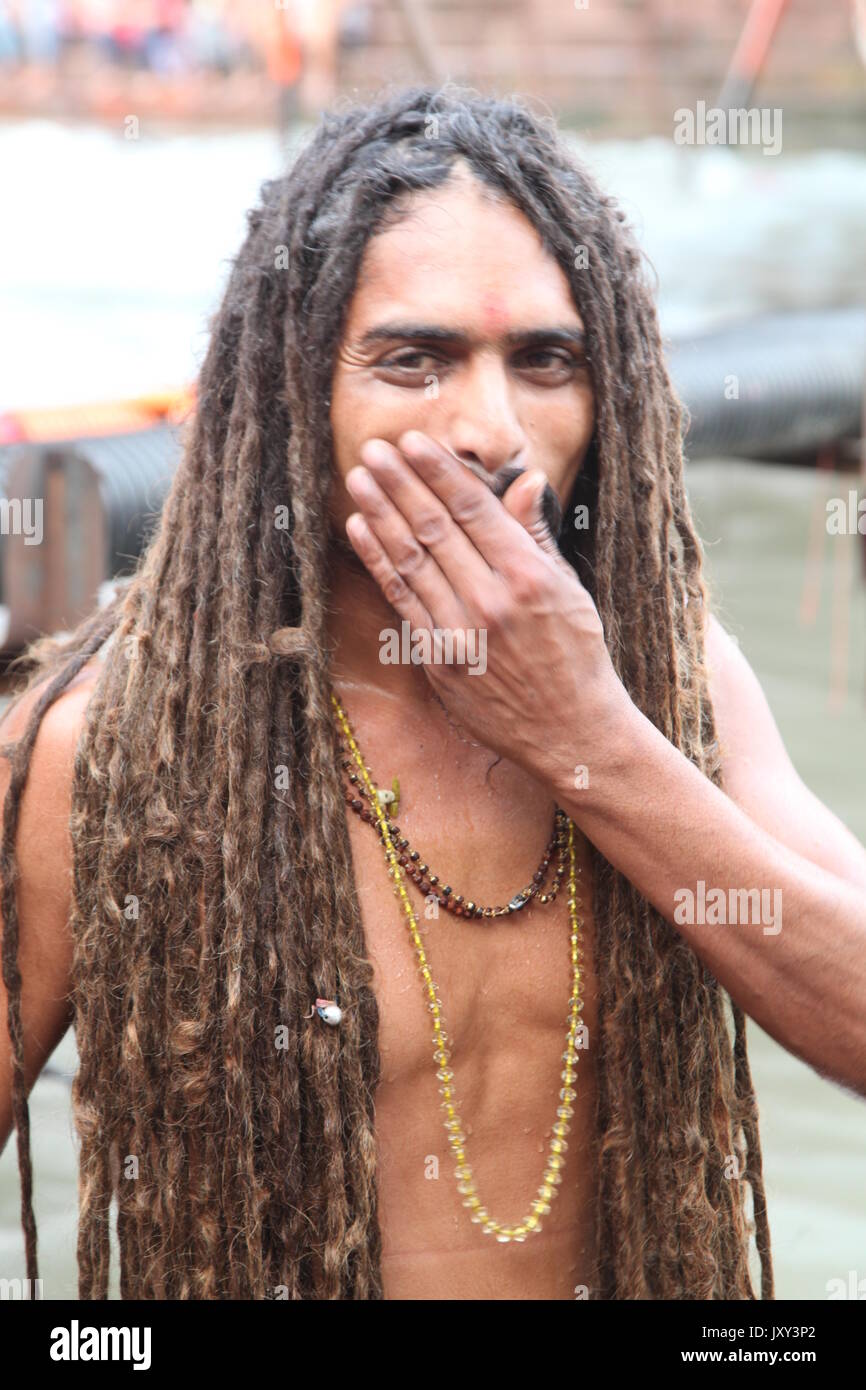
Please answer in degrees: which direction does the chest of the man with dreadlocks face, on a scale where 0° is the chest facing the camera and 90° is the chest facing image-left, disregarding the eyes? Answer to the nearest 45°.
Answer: approximately 0°
